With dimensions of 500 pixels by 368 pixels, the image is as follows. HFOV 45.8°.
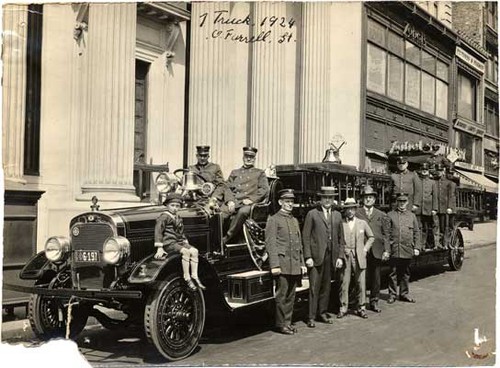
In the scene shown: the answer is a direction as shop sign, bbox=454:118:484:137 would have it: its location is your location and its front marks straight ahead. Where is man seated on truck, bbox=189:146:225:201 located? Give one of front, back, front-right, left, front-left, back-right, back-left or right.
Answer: front-right

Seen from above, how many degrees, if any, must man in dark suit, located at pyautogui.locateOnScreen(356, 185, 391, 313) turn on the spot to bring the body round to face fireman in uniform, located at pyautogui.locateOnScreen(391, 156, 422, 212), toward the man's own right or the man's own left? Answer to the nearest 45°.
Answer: approximately 180°

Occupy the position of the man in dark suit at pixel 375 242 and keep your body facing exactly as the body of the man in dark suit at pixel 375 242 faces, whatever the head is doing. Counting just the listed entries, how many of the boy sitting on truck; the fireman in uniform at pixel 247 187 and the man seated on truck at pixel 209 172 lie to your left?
0

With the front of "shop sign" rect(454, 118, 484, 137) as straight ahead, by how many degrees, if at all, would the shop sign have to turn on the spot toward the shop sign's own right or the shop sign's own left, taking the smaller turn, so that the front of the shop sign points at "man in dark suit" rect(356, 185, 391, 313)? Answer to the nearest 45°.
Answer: approximately 45° to the shop sign's own right

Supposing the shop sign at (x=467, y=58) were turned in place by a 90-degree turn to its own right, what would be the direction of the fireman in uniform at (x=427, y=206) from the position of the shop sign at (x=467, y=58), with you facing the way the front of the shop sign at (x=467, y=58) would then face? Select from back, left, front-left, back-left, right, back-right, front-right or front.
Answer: front-left

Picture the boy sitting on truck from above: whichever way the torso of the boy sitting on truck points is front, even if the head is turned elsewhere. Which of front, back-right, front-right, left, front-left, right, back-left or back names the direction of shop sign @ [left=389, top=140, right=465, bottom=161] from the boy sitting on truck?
left

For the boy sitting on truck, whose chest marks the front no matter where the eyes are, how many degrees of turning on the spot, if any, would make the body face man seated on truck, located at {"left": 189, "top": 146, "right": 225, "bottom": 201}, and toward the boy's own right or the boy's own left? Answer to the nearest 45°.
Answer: approximately 135° to the boy's own left

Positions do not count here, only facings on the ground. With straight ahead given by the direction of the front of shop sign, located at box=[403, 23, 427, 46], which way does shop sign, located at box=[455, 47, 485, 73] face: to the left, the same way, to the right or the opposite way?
the same way

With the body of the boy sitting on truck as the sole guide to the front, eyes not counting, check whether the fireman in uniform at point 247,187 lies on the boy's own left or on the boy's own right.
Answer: on the boy's own left

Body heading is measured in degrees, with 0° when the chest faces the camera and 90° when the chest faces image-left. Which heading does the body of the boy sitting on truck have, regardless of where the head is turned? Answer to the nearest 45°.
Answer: approximately 315°

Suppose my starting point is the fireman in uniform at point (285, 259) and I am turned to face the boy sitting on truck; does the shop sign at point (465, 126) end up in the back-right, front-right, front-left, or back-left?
back-right

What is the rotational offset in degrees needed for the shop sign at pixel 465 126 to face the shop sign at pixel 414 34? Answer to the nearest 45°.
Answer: approximately 90° to its right

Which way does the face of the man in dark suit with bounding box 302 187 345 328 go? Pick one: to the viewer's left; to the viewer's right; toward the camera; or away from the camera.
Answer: toward the camera

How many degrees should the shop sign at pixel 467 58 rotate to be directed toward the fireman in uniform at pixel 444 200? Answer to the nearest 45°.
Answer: approximately 45° to its right

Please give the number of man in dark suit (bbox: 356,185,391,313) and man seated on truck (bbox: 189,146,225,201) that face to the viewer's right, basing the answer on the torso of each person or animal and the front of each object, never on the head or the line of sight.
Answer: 0

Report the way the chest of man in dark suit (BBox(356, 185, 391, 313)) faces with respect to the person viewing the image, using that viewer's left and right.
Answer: facing the viewer

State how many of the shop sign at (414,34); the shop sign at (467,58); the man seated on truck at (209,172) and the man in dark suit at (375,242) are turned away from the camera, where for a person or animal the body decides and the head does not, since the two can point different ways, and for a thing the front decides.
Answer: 0

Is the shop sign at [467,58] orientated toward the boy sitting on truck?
no

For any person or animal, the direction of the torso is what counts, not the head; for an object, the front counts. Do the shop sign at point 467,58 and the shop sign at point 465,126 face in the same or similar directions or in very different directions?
same or similar directions

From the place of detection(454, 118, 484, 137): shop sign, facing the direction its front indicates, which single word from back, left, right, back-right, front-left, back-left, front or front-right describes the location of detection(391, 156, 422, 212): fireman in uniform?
front-right

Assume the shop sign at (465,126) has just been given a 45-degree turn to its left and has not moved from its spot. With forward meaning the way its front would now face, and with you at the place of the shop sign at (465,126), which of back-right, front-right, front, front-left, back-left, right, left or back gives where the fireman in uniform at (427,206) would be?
right
